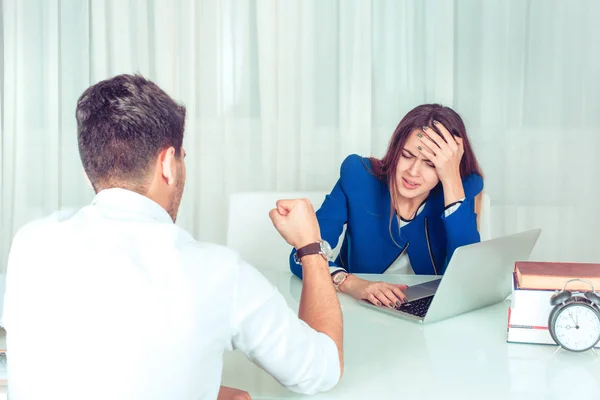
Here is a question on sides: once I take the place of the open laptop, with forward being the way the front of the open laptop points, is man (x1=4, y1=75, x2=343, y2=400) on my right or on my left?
on my left

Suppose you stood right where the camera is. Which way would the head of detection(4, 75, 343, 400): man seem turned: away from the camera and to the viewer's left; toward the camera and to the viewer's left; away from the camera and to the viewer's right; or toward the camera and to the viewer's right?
away from the camera and to the viewer's right

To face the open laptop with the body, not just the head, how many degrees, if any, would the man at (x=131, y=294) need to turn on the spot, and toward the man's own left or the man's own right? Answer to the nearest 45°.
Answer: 0° — they already face it

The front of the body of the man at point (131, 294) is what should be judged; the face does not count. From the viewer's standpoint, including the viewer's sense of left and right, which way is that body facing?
facing away from the viewer and to the right of the viewer

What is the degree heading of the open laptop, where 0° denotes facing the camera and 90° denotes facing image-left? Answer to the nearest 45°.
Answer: approximately 135°

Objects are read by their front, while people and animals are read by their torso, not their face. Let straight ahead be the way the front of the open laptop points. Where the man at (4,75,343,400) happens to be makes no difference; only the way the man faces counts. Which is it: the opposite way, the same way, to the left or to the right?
to the right
